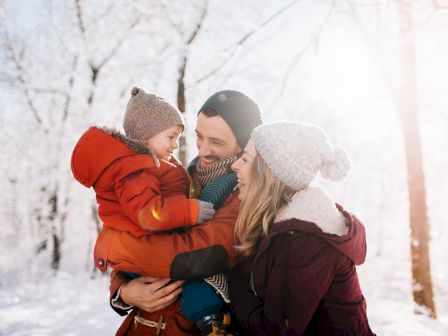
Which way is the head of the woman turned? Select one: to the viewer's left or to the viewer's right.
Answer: to the viewer's left

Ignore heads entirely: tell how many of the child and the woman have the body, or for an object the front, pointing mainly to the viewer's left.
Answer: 1

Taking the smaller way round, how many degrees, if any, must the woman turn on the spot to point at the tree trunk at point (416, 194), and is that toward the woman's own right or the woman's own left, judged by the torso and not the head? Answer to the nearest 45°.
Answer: approximately 90° to the woman's own right

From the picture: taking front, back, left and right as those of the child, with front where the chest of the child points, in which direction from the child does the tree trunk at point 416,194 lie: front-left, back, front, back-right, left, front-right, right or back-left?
front-left

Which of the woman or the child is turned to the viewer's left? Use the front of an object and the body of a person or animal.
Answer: the woman

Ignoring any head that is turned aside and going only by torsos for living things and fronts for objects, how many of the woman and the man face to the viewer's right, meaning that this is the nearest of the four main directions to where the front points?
0

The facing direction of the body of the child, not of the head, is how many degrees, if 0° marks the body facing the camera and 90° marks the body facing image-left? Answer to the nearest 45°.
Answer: approximately 270°

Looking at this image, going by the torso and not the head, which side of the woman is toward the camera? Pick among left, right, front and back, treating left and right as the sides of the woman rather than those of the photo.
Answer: left

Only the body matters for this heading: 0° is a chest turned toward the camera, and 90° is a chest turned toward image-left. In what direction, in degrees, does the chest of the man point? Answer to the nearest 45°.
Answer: approximately 45°

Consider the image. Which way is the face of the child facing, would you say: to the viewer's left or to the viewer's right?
to the viewer's right

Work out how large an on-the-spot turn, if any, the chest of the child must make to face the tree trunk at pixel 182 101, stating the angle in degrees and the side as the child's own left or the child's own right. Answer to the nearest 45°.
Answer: approximately 90° to the child's own left

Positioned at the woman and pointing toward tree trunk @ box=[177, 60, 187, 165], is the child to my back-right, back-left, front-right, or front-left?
front-left

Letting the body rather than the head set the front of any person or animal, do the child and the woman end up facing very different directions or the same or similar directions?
very different directions

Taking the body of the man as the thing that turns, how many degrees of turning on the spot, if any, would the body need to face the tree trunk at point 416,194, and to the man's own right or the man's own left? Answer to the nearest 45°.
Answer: approximately 180°

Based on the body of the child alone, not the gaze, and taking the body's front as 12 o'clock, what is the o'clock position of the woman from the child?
The woman is roughly at 1 o'clock from the child.

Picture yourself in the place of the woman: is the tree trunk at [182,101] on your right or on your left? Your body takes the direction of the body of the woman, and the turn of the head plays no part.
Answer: on your right
